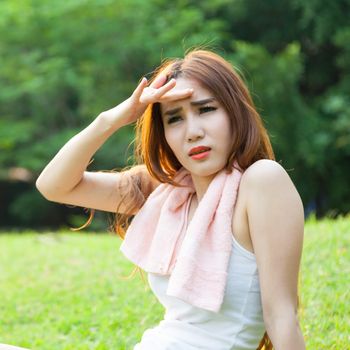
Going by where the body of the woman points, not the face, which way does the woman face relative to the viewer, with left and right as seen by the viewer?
facing the viewer and to the left of the viewer

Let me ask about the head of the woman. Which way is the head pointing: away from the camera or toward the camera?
toward the camera
